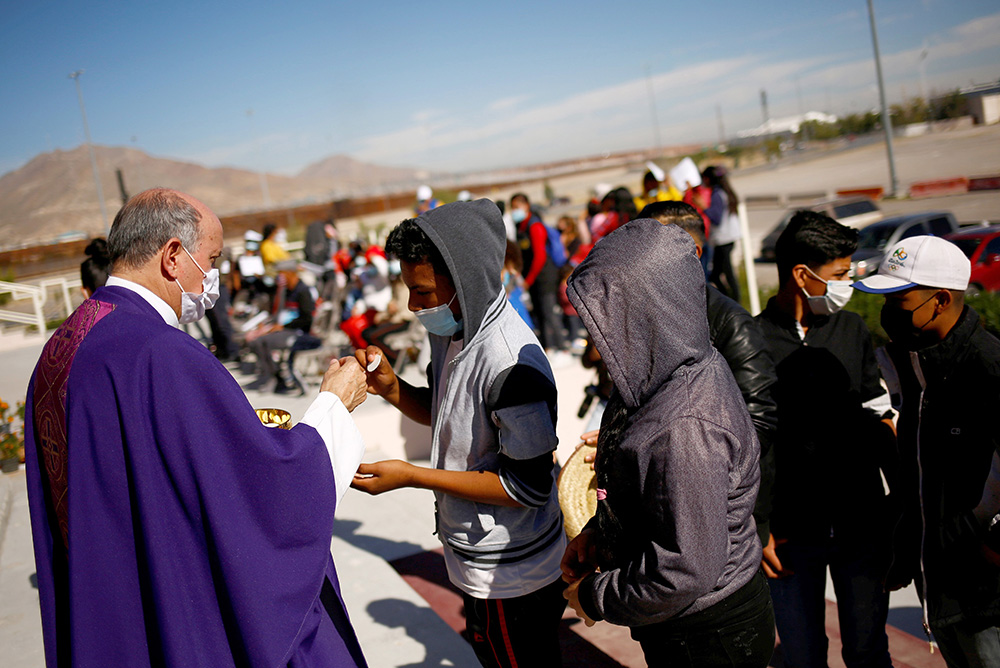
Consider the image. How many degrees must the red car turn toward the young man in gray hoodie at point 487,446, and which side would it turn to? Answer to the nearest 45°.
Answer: approximately 45° to its left

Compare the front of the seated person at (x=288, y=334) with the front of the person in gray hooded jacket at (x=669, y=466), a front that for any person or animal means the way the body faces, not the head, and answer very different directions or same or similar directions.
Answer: same or similar directions

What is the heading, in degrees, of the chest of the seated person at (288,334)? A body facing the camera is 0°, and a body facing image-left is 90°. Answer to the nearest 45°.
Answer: approximately 90°

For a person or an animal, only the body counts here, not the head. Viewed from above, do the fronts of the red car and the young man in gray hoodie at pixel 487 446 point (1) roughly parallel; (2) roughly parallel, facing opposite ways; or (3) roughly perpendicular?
roughly parallel

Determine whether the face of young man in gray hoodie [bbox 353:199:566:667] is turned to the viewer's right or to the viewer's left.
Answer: to the viewer's left

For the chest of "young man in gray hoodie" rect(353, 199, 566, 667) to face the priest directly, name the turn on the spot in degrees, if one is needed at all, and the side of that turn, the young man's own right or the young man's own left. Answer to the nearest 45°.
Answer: approximately 45° to the young man's own left

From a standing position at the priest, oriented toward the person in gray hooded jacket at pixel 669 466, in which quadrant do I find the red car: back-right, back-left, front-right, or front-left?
front-left

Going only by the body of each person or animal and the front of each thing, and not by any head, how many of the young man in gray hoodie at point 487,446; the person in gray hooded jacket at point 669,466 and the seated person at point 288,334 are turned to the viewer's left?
3

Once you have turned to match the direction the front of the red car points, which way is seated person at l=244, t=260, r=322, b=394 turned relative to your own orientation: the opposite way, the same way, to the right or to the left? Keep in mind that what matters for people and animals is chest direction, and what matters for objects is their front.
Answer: the same way

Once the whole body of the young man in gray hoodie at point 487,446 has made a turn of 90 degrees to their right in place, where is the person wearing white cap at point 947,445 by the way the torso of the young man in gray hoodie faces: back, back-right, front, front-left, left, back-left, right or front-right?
right

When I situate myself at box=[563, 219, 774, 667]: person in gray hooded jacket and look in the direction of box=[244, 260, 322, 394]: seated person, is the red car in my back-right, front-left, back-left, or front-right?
front-right

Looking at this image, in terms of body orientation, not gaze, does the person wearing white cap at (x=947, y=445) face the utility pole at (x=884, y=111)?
no

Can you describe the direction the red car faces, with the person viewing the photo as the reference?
facing the viewer and to the left of the viewer

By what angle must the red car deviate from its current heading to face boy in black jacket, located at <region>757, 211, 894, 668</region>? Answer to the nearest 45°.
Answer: approximately 45° to its left

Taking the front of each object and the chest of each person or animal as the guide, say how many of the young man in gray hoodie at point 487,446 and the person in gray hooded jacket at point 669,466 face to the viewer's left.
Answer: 2

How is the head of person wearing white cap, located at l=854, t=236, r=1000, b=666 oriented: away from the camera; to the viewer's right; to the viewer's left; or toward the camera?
to the viewer's left
